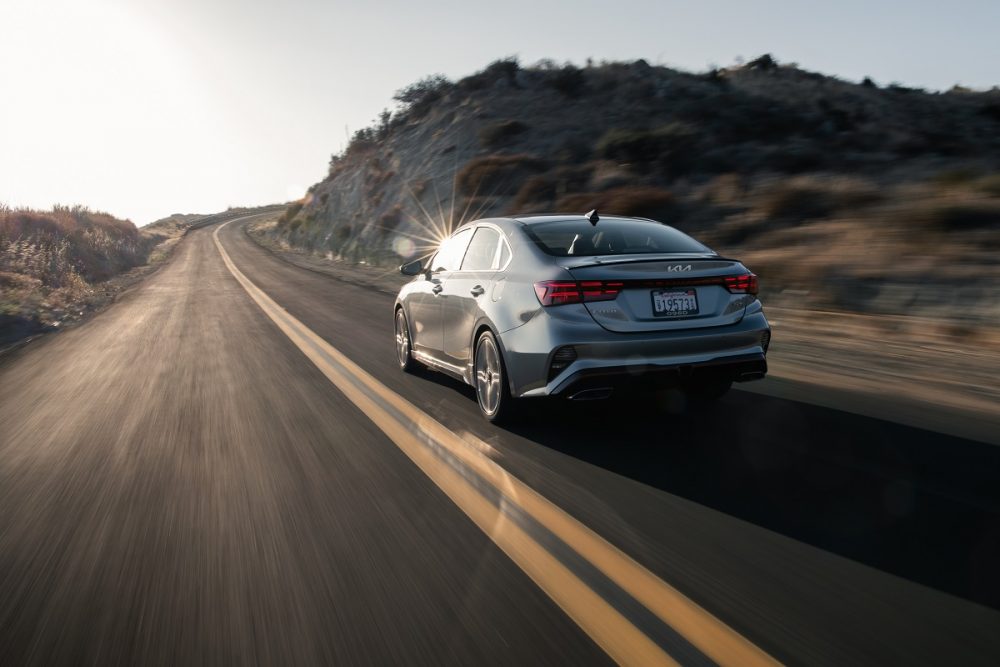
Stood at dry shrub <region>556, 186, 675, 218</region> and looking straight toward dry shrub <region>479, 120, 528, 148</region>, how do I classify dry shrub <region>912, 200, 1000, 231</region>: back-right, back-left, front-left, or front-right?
back-right

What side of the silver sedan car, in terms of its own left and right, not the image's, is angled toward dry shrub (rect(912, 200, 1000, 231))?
right

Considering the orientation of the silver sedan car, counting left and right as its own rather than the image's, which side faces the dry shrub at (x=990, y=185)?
right

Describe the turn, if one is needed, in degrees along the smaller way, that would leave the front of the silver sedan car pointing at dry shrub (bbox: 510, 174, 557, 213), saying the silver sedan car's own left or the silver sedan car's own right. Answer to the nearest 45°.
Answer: approximately 45° to the silver sedan car's own right

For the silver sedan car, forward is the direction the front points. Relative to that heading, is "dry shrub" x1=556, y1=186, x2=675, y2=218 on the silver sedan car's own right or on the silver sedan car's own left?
on the silver sedan car's own right

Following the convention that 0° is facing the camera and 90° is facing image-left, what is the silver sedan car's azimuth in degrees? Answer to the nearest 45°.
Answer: approximately 135°
